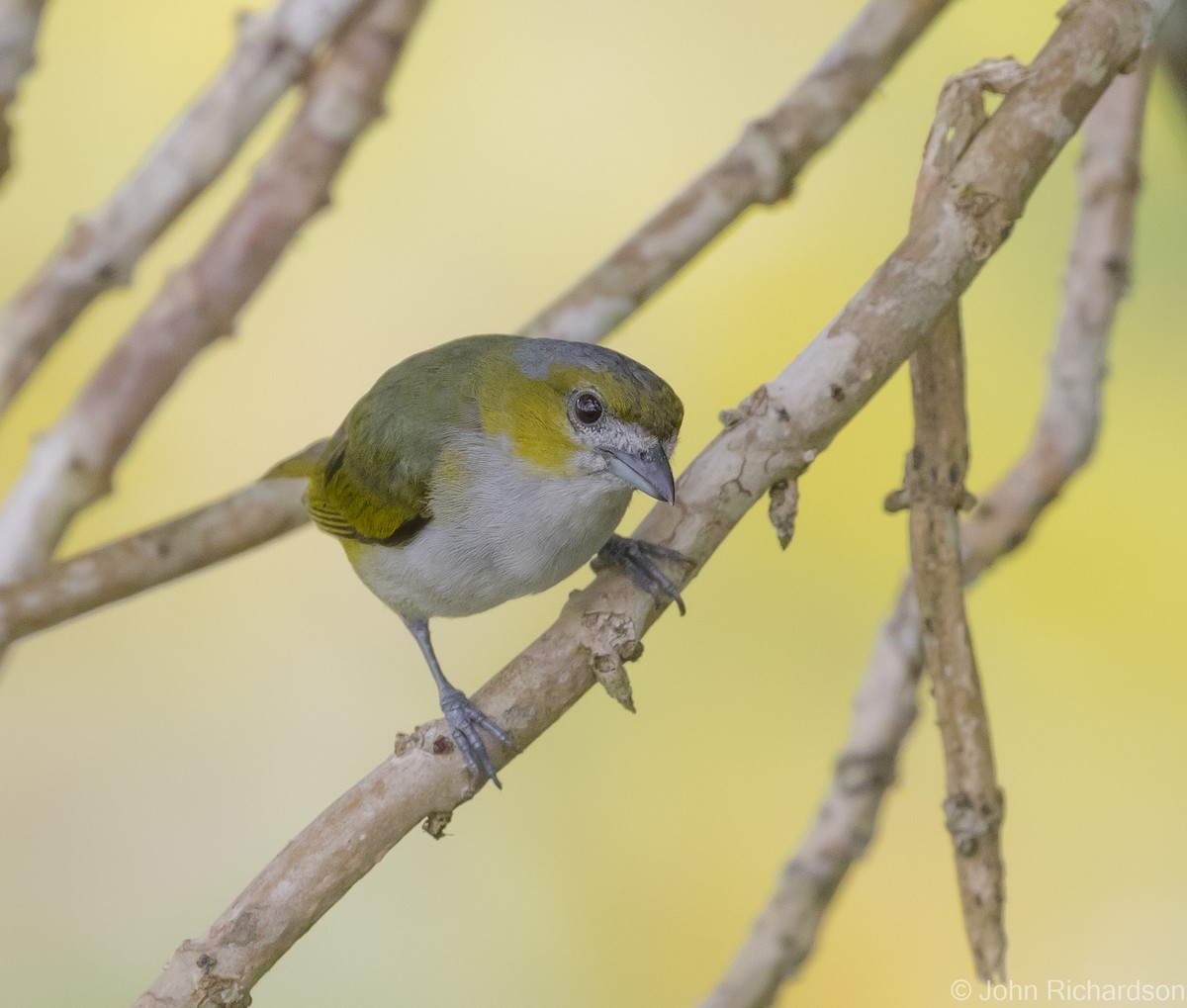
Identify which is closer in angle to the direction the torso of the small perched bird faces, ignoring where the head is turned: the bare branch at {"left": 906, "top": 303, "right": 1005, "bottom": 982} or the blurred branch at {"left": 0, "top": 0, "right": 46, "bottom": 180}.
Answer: the bare branch

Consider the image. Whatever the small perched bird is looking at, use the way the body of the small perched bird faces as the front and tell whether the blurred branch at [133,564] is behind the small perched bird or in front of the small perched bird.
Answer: behind

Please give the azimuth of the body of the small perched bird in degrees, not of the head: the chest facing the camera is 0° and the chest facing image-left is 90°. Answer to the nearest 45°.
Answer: approximately 315°

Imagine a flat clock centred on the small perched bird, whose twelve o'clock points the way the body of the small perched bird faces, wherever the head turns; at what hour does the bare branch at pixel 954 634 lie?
The bare branch is roughly at 11 o'clock from the small perched bird.

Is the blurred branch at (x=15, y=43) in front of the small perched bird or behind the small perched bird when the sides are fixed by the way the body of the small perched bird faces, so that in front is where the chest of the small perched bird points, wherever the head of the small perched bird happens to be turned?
behind

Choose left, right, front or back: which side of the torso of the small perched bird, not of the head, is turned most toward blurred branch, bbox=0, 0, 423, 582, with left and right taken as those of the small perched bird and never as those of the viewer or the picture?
back

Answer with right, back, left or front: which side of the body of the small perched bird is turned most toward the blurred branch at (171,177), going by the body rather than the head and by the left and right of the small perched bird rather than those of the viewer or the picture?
back

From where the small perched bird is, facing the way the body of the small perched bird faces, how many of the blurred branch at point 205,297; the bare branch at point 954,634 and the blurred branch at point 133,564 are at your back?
2

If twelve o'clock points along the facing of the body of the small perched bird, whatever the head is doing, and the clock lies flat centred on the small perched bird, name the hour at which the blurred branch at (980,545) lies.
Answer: The blurred branch is roughly at 10 o'clock from the small perched bird.
